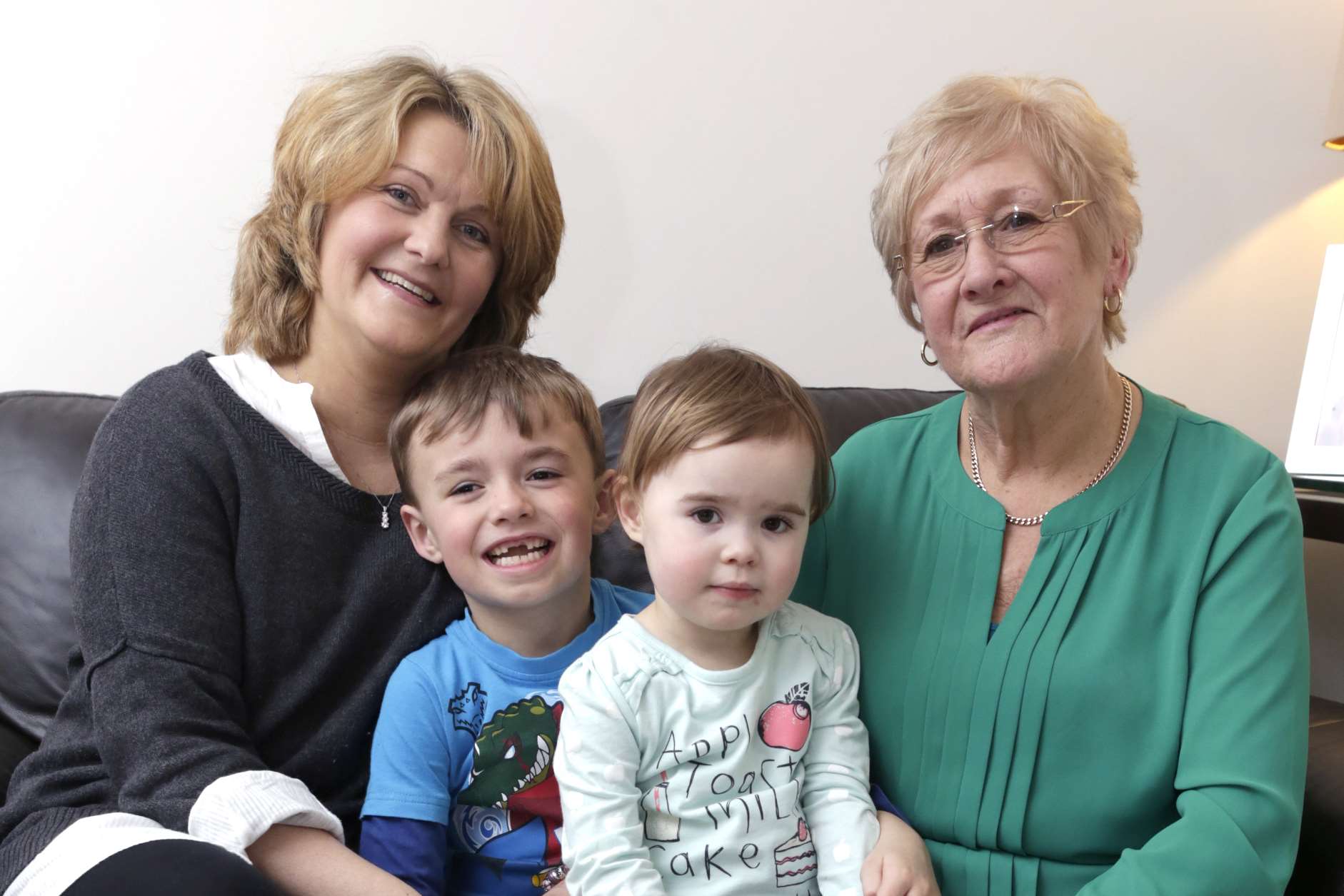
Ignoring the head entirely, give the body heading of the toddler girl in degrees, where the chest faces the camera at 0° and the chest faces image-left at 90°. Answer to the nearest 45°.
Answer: approximately 0°

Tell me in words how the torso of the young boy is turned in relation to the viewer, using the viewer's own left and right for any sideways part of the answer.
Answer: facing the viewer

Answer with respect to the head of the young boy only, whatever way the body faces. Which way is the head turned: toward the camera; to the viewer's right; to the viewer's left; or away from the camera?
toward the camera

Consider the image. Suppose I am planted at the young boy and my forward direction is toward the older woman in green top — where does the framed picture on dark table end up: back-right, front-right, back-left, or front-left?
front-left

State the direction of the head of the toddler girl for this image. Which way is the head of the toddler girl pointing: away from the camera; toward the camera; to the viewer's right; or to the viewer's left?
toward the camera

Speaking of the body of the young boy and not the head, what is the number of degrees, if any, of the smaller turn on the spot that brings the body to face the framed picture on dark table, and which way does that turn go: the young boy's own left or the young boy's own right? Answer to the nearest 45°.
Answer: approximately 135° to the young boy's own left

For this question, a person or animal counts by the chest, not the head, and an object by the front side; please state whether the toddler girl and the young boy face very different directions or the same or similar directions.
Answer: same or similar directions

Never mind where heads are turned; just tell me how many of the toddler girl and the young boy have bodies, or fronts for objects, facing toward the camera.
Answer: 2
